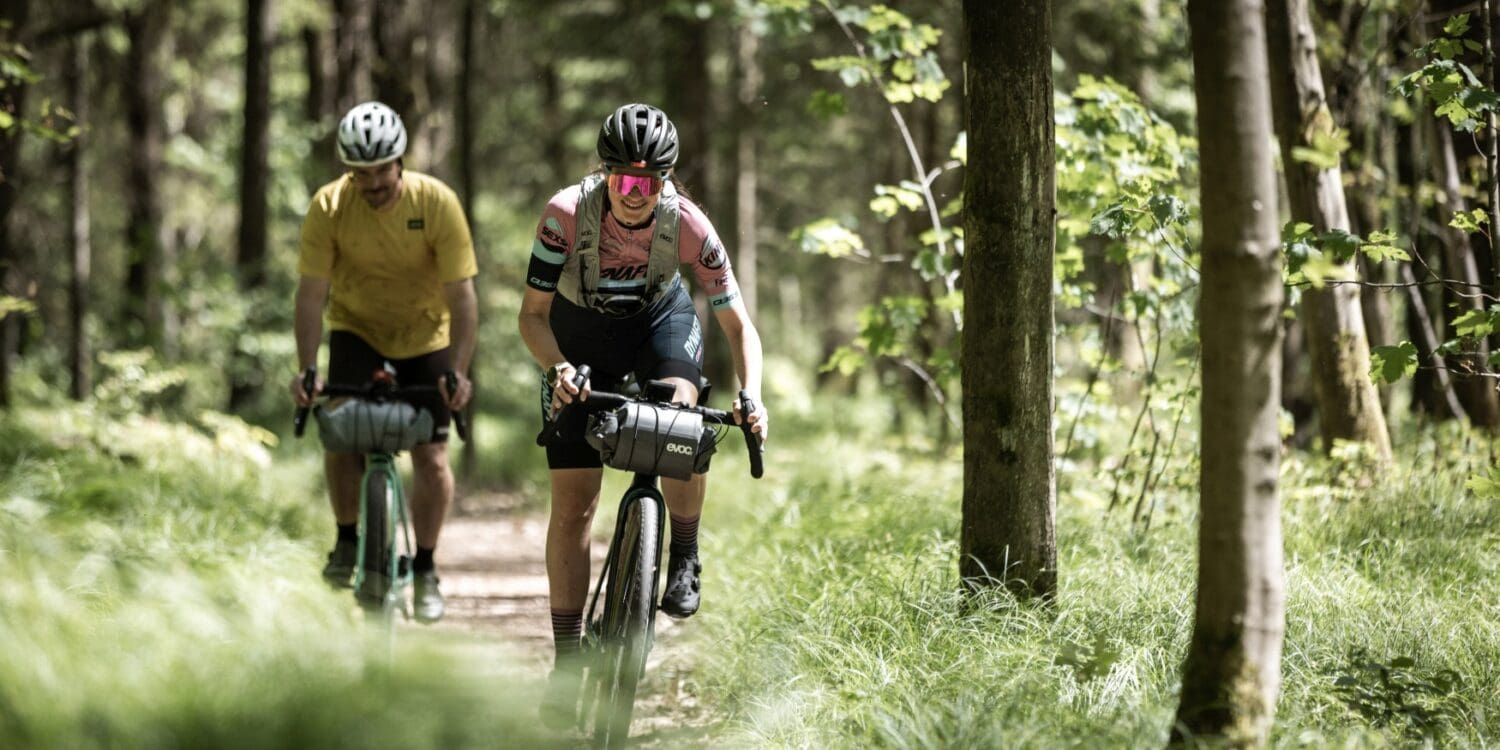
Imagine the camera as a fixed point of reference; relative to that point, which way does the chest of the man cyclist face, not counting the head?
toward the camera

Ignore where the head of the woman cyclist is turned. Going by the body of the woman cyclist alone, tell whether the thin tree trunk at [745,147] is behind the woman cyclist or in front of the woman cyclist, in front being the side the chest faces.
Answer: behind

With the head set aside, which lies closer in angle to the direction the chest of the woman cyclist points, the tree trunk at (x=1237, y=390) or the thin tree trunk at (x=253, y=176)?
the tree trunk

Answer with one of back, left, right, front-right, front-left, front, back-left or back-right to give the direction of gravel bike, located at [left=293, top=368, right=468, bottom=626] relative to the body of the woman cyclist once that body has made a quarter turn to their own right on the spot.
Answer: front-right

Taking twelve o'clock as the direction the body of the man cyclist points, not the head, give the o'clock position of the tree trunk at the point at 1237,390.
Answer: The tree trunk is roughly at 11 o'clock from the man cyclist.

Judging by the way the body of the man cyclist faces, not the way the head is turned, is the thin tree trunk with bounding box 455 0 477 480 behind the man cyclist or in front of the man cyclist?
behind

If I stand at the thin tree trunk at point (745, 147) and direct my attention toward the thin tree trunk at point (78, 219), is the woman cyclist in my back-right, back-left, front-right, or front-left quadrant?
front-left

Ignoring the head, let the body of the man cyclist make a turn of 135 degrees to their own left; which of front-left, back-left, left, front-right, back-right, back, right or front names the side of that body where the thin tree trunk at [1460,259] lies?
front-right

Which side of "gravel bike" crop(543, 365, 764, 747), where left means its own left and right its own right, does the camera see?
front

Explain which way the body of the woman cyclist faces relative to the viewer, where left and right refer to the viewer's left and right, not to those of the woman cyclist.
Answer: facing the viewer

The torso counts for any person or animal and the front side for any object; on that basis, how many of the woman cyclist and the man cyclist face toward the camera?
2

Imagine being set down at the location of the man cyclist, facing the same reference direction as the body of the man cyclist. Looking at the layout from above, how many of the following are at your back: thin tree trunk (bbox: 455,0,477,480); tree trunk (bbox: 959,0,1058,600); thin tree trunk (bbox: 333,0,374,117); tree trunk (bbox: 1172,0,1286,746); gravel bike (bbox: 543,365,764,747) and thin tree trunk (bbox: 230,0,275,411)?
3
